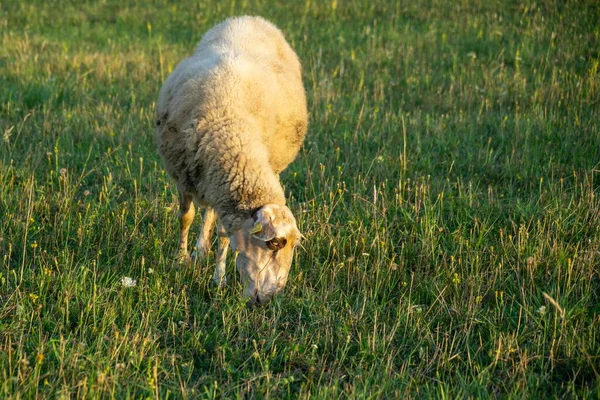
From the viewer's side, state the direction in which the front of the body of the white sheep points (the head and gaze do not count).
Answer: toward the camera

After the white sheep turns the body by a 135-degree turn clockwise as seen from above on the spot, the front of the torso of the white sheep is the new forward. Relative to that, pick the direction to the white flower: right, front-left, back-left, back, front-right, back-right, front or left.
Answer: left
